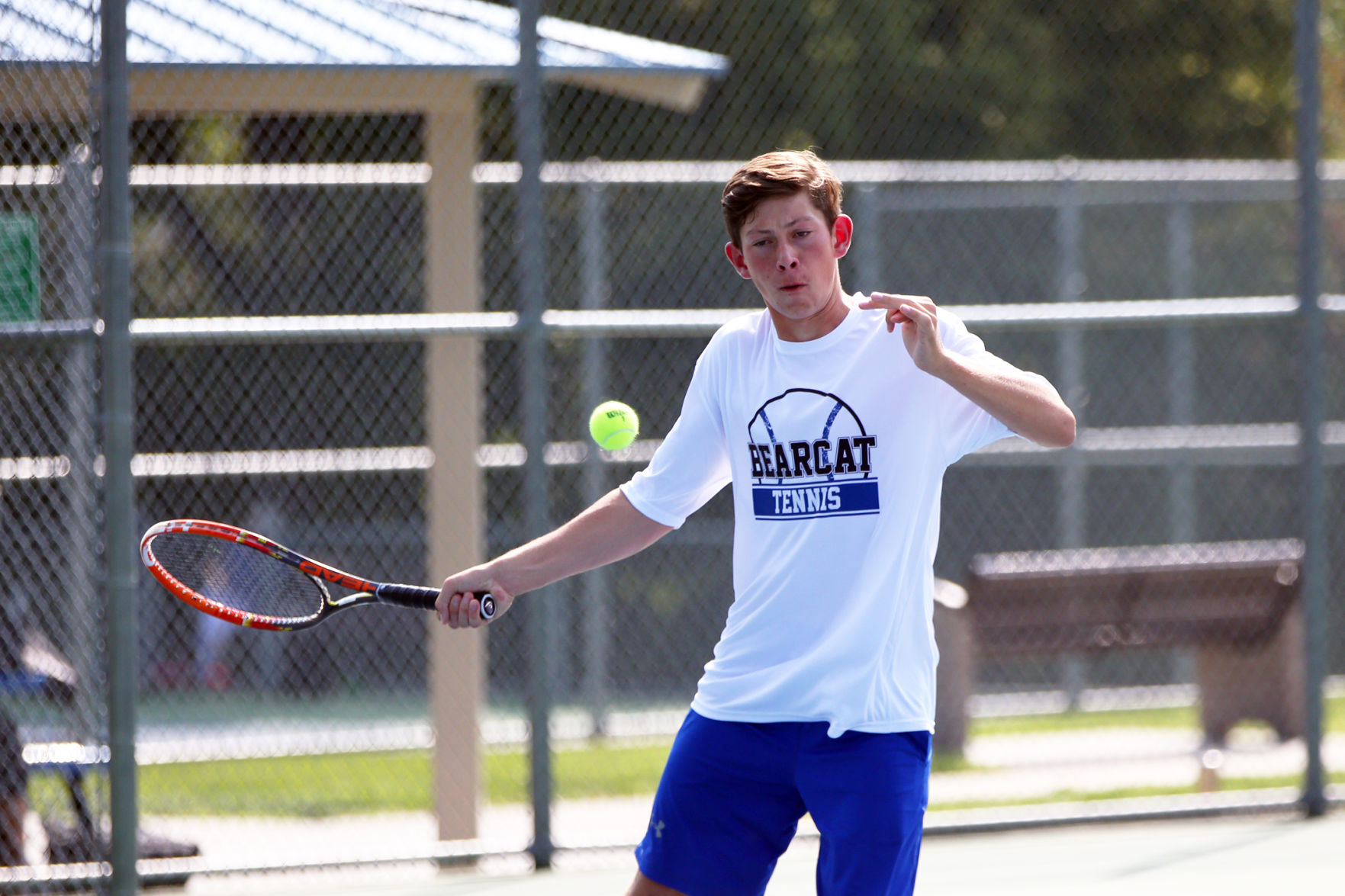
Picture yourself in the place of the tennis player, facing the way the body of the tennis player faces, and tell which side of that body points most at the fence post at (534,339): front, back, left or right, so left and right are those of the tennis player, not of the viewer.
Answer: back

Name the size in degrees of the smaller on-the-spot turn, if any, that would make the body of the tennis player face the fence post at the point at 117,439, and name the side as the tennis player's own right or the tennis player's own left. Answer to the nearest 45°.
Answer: approximately 135° to the tennis player's own right

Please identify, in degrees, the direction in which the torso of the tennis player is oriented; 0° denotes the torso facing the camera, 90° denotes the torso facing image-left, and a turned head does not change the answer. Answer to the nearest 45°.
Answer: approximately 0°

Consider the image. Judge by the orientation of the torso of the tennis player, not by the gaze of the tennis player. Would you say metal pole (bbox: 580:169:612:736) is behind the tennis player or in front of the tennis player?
behind

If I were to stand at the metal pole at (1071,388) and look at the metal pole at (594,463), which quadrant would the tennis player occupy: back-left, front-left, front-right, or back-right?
front-left

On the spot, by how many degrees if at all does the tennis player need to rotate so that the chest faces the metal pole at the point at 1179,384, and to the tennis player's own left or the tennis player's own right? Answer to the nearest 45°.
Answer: approximately 180°

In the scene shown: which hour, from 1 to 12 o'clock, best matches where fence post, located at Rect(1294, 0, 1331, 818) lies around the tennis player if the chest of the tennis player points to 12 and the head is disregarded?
The fence post is roughly at 7 o'clock from the tennis player.

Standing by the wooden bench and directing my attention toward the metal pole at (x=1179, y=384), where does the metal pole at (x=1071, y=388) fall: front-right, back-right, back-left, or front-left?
front-left

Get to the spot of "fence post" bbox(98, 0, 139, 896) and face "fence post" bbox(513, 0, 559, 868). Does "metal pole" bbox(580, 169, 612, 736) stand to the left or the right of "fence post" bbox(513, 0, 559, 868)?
left

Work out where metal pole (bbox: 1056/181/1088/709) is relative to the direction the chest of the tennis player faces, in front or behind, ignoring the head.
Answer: behind

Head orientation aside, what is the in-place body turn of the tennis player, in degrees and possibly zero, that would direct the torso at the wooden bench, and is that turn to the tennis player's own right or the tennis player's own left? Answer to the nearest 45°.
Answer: approximately 180°

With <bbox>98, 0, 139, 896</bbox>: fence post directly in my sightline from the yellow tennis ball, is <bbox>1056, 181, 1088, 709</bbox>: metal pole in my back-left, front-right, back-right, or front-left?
front-right

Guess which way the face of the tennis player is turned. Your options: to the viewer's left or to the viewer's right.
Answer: to the viewer's left

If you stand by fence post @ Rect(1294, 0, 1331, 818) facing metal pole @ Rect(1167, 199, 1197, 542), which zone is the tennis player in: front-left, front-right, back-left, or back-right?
back-left
